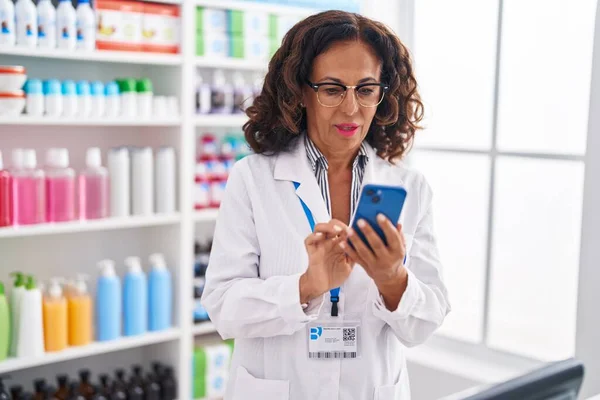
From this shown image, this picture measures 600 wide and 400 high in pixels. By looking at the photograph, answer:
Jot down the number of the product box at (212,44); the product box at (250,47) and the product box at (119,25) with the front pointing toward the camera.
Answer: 3

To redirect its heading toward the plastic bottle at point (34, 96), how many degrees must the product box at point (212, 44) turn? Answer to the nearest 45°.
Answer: approximately 45° to its right

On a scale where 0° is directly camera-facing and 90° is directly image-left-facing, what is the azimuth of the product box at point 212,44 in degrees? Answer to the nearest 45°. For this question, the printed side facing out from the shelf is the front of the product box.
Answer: approximately 0°

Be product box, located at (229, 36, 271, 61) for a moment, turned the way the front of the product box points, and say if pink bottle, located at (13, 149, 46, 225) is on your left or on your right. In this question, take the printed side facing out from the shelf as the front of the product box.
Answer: on your right
